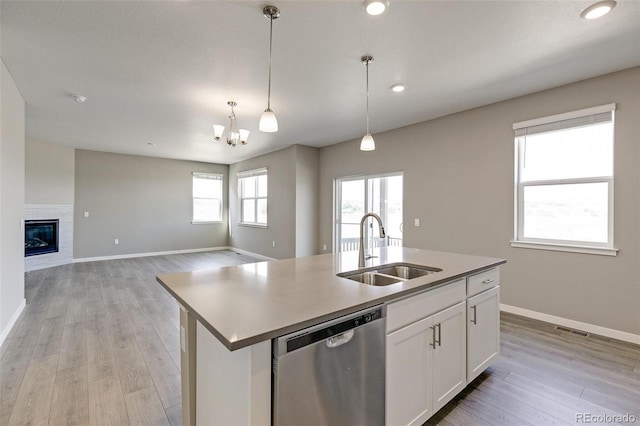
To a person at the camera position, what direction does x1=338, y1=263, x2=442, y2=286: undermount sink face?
facing the viewer and to the right of the viewer

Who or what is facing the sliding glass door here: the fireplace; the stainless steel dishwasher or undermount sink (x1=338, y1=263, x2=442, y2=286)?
the fireplace

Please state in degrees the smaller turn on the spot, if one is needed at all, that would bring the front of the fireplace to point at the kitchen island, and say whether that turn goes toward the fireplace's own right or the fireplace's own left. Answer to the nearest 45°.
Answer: approximately 45° to the fireplace's own right

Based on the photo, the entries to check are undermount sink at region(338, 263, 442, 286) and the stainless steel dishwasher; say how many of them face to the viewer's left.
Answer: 0

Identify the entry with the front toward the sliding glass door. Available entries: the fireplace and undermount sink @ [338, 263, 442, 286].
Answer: the fireplace

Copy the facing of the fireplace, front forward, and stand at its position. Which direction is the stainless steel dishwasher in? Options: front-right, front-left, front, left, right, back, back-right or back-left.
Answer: front-right

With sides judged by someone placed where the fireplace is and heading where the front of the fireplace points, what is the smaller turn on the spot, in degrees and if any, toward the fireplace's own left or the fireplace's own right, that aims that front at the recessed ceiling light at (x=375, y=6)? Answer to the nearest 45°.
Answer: approximately 45° to the fireplace's own right

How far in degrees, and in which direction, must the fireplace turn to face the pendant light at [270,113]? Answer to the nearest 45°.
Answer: approximately 45° to its right

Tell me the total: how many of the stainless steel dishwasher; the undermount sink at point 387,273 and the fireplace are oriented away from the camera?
0

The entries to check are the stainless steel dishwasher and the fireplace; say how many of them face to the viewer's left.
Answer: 0

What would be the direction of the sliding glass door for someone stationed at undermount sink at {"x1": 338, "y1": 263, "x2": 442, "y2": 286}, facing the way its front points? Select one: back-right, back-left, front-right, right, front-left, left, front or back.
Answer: back-left

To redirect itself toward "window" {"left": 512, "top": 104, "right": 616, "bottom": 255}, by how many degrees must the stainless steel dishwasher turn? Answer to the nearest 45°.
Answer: approximately 90° to its left

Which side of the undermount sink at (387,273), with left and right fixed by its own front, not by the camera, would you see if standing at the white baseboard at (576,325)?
left
